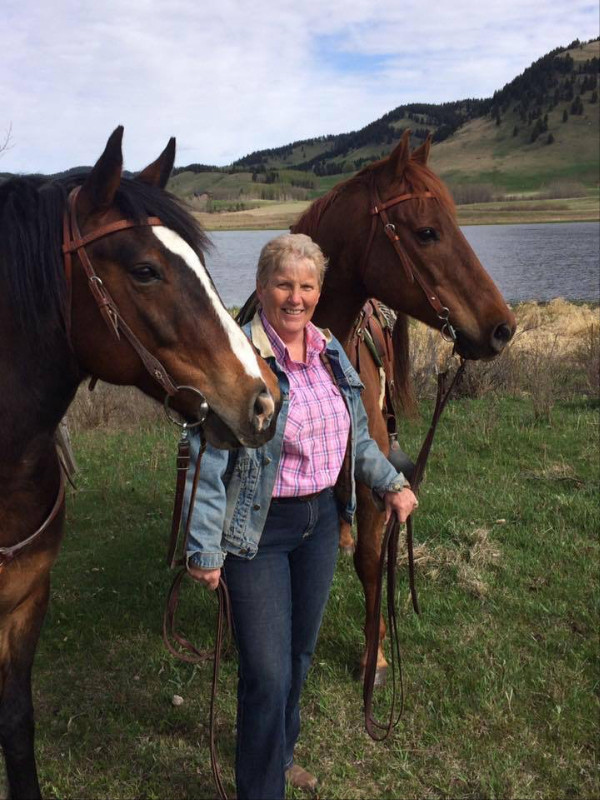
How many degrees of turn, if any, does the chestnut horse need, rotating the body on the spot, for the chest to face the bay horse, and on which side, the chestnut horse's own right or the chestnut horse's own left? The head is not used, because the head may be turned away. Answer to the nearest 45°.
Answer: approximately 90° to the chestnut horse's own right

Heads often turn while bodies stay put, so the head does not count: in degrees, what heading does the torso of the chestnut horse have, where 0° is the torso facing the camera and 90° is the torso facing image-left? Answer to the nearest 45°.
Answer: approximately 315°

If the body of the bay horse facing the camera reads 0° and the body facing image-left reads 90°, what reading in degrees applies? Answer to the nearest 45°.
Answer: approximately 315°

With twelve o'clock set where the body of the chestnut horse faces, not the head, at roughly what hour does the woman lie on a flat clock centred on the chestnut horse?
The woman is roughly at 2 o'clock from the chestnut horse.

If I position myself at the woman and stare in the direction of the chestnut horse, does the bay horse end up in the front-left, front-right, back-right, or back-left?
back-left

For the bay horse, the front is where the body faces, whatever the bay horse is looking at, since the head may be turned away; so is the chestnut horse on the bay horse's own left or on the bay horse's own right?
on the bay horse's own left
